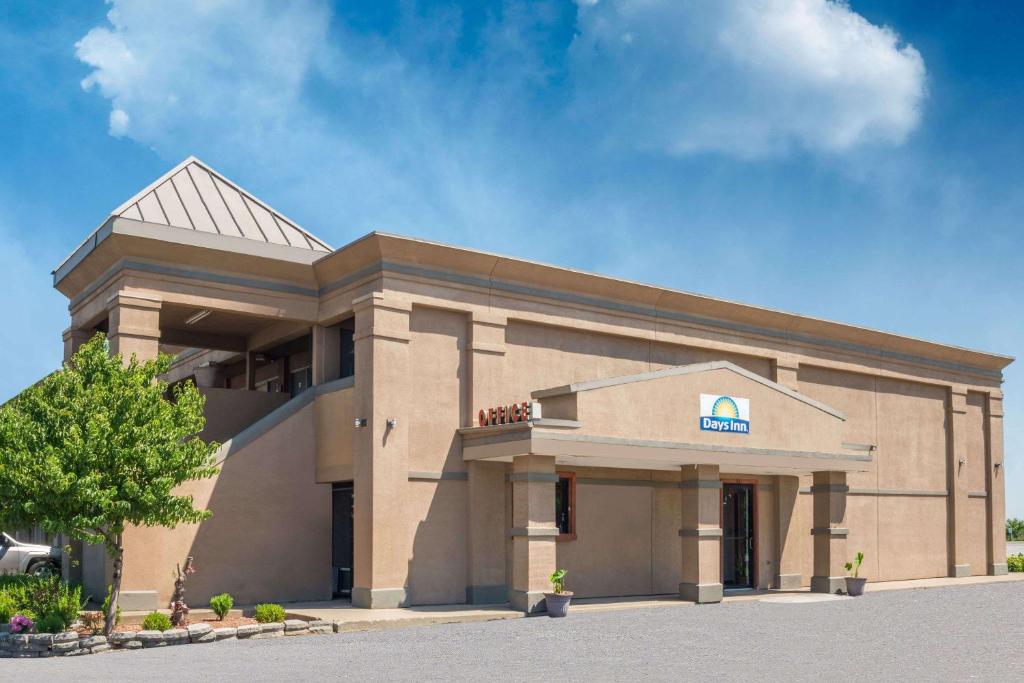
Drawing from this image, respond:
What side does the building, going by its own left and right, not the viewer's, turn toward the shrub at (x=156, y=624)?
right

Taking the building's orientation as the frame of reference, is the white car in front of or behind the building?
behind

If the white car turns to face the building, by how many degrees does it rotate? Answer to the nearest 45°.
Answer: approximately 45° to its right

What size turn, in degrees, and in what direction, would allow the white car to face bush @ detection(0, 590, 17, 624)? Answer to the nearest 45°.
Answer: approximately 90° to its right

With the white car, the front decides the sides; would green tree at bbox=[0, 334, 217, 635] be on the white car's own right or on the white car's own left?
on the white car's own right

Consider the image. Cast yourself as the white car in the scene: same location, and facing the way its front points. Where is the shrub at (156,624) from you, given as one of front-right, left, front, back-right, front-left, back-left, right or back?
right

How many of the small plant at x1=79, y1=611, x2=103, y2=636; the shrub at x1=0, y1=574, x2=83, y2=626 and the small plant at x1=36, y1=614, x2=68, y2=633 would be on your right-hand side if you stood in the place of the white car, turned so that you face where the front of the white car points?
3

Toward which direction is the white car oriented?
to the viewer's right

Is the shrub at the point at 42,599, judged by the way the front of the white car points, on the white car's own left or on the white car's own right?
on the white car's own right

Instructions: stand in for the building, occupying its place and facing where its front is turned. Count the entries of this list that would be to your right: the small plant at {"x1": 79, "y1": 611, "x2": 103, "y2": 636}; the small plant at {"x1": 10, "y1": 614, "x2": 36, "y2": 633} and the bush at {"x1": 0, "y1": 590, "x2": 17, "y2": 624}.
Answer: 3

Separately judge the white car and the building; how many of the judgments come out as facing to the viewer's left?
0
